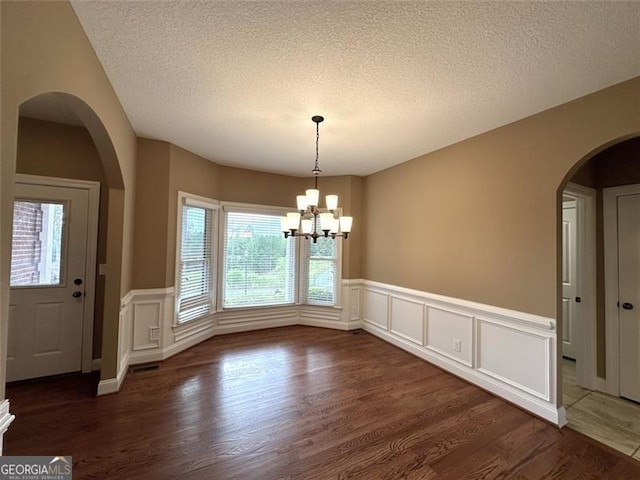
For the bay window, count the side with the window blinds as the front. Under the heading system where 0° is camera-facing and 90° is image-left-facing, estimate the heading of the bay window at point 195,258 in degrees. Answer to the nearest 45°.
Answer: approximately 315°

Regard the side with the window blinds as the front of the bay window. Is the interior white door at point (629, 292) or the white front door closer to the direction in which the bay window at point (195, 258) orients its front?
the interior white door

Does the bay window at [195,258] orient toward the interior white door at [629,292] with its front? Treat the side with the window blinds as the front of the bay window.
yes

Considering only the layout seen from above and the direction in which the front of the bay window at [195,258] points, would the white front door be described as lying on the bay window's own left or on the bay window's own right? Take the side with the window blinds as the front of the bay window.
on the bay window's own right

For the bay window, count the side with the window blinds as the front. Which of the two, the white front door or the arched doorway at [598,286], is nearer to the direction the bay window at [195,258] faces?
the arched doorway

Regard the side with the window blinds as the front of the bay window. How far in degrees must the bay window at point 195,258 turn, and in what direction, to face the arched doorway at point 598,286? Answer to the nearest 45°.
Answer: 0° — it already faces it

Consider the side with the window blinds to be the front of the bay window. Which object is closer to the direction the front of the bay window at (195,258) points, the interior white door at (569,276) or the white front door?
the interior white door
